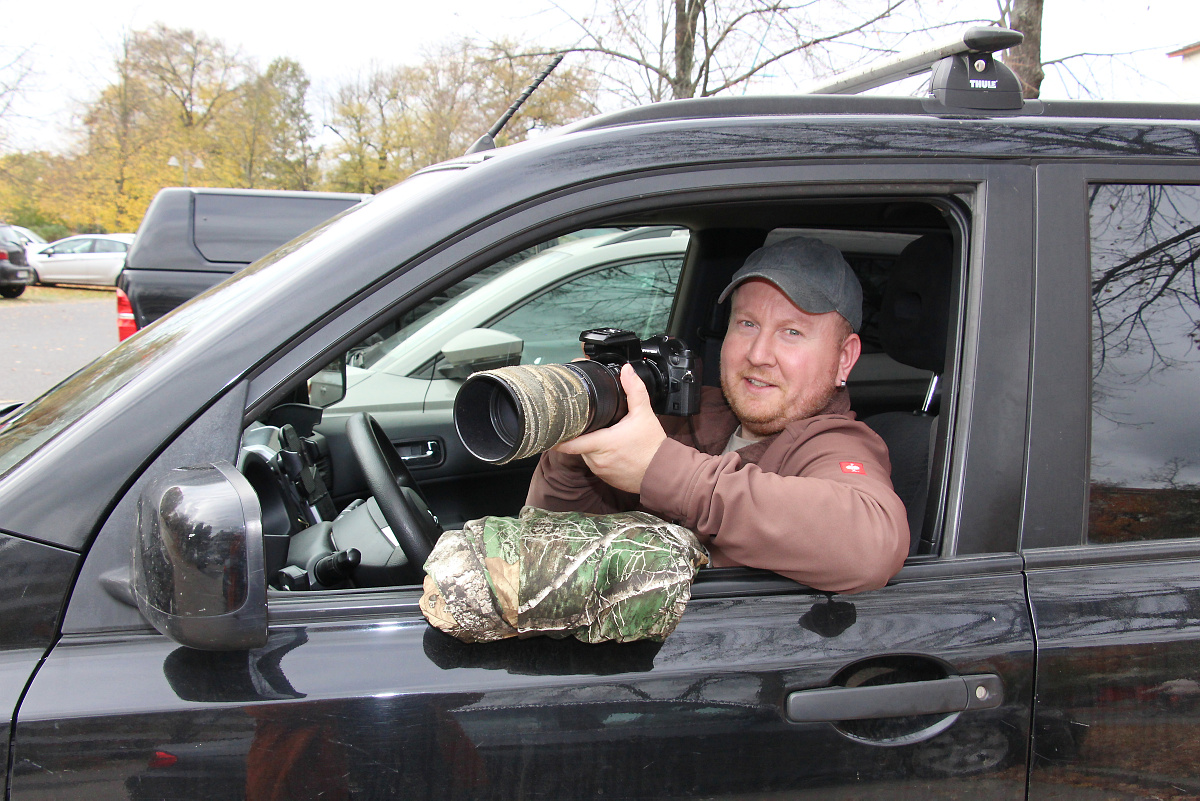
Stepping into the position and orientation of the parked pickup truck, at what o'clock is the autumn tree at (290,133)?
The autumn tree is roughly at 9 o'clock from the parked pickup truck.

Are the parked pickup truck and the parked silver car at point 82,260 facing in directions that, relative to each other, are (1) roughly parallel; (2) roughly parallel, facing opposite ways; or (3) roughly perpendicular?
roughly parallel, facing opposite ways

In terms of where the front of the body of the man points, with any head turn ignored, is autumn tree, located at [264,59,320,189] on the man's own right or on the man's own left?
on the man's own right

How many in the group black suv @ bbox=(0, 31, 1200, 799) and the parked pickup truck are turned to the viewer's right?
1

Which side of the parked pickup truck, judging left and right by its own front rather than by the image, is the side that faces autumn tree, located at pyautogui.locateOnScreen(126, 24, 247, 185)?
left

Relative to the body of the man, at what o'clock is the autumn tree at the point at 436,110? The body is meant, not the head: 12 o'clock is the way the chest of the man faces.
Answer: The autumn tree is roughly at 4 o'clock from the man.

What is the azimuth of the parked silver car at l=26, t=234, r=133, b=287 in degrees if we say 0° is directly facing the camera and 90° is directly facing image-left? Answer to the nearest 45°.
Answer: approximately 90°

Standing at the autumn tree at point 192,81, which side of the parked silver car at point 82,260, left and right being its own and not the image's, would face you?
right

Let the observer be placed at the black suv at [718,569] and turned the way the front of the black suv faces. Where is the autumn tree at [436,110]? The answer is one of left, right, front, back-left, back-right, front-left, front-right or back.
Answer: right

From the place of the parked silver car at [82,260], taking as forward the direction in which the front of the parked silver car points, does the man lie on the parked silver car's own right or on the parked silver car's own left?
on the parked silver car's own left

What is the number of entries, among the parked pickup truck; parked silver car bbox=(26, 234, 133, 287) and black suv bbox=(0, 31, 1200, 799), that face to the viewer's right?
1

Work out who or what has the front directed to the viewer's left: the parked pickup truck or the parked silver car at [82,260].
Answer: the parked silver car

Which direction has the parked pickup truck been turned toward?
to the viewer's right

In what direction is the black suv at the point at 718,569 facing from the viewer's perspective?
to the viewer's left

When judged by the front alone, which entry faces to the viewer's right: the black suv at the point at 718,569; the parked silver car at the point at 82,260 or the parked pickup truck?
the parked pickup truck

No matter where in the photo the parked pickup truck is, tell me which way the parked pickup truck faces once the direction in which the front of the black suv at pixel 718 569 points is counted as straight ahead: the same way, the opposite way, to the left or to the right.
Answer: the opposite way

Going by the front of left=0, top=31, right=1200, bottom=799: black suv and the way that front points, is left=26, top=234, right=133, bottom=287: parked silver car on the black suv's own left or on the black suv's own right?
on the black suv's own right
